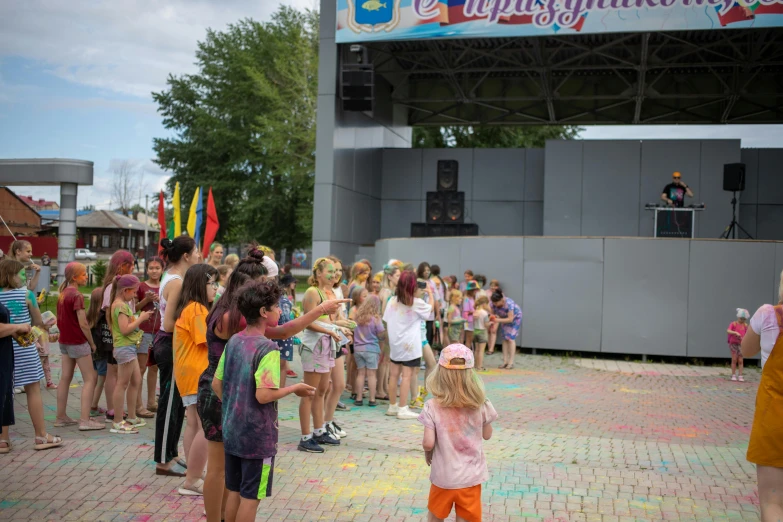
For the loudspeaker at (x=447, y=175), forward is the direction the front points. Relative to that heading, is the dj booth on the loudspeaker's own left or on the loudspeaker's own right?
on the loudspeaker's own left

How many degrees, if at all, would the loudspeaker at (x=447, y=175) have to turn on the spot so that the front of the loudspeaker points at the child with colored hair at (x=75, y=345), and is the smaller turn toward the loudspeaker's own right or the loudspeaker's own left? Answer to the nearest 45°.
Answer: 0° — it already faces them

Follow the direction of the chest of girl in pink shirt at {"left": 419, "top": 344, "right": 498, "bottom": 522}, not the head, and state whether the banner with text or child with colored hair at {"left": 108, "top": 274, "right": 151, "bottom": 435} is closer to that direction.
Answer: the banner with text

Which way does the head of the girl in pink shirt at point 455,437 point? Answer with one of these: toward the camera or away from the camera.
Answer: away from the camera

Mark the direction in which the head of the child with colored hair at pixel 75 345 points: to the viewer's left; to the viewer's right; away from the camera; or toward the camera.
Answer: to the viewer's right

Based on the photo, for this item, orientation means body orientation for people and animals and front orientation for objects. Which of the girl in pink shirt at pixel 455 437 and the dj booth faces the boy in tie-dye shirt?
the dj booth

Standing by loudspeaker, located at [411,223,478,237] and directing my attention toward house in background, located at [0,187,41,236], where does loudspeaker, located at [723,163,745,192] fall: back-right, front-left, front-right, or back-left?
back-right

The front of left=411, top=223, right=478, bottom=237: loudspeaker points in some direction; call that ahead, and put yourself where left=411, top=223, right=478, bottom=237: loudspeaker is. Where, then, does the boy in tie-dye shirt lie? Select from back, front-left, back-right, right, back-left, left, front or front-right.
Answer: front

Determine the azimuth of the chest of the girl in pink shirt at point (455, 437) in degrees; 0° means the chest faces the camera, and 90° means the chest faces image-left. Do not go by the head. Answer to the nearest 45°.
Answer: approximately 180°

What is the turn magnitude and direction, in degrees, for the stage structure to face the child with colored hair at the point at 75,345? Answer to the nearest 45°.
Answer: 0° — it already faces them

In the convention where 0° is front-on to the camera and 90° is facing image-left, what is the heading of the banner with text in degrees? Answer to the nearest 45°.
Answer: approximately 0°

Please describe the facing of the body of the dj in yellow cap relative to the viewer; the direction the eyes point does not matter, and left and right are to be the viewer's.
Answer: facing the viewer

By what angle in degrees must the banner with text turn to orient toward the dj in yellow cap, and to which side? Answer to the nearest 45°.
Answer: approximately 135° to its left

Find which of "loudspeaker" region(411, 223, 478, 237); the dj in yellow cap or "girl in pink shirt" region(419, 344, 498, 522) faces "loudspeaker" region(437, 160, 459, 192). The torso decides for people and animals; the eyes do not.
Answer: the girl in pink shirt

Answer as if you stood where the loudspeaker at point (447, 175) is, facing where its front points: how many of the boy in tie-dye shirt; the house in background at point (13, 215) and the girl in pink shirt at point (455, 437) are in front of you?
2
